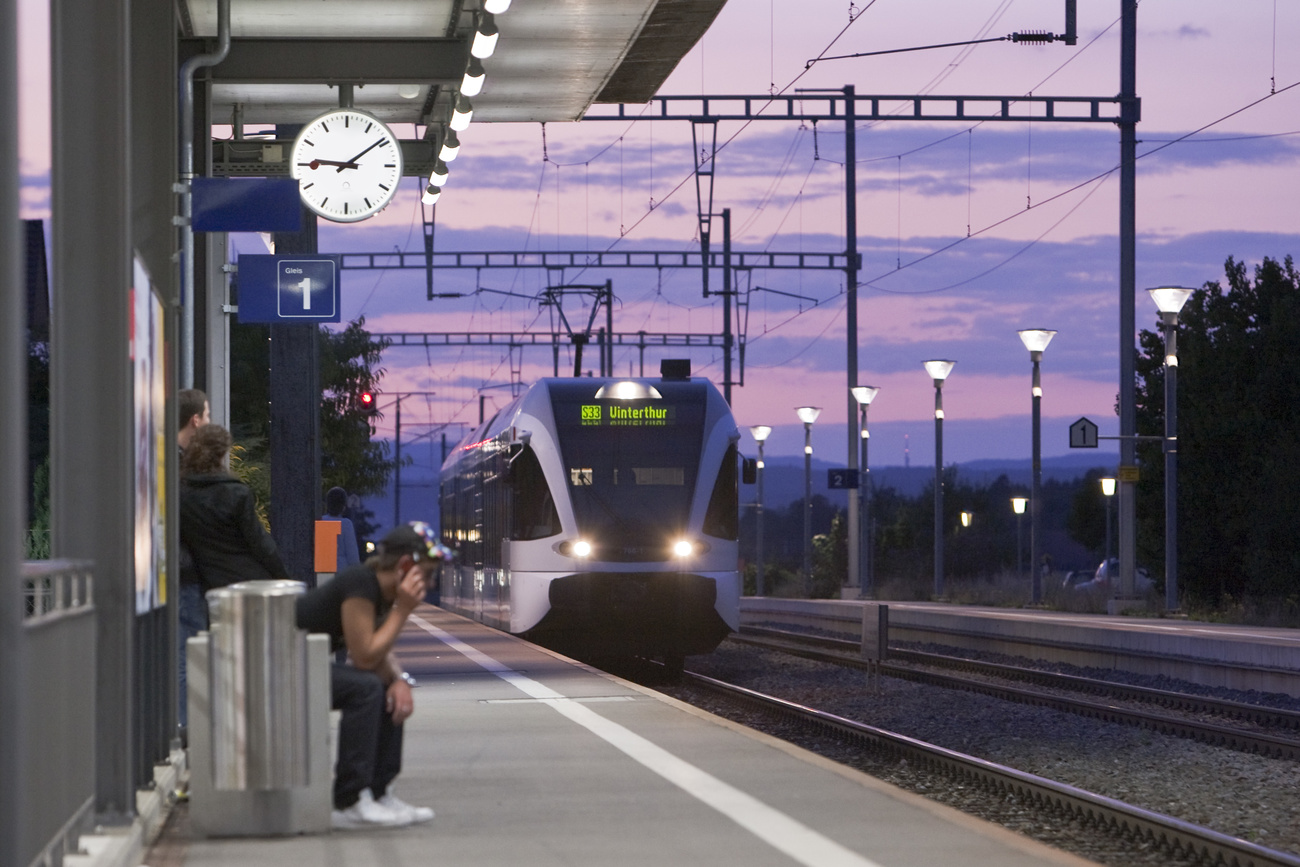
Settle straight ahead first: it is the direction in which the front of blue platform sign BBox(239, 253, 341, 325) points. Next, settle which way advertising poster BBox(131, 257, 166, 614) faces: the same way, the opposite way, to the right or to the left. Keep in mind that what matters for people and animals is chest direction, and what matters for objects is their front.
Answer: to the left

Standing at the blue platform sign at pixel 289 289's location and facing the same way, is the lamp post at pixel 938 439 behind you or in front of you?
behind

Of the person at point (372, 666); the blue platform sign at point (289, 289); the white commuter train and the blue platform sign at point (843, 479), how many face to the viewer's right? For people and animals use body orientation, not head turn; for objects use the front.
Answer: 1

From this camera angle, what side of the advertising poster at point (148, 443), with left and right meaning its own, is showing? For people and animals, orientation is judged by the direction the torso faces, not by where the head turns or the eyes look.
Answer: right

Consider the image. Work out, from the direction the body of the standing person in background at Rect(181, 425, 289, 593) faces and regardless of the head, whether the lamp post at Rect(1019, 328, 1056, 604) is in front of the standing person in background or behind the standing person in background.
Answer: in front

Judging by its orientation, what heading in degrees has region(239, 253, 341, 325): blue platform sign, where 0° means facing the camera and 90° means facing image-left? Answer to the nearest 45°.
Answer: approximately 0°

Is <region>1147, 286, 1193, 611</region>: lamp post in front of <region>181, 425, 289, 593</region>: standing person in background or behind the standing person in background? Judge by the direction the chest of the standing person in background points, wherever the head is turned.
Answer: in front

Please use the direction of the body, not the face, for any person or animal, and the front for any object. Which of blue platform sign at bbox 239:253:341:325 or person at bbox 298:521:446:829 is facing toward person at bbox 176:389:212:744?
the blue platform sign

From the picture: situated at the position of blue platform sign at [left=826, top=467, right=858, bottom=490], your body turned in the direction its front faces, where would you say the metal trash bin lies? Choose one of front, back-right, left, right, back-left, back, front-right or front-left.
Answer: front

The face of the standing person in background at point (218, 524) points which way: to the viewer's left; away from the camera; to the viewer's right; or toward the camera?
away from the camera

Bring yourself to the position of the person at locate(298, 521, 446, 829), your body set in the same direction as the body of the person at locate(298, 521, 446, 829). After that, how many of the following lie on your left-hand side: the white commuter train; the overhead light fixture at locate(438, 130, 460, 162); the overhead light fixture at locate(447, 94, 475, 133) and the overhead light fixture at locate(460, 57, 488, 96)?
4

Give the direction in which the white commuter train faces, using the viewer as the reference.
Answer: facing the viewer
